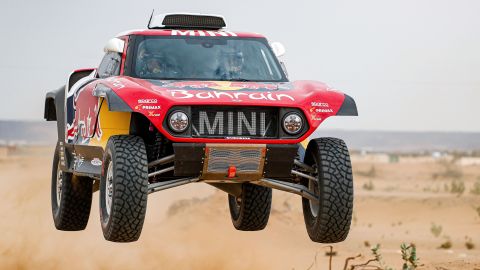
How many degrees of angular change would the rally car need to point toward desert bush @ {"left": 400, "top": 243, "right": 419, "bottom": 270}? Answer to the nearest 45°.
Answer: approximately 90° to its left

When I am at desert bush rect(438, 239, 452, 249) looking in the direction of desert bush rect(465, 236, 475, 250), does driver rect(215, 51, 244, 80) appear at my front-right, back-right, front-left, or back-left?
back-right
